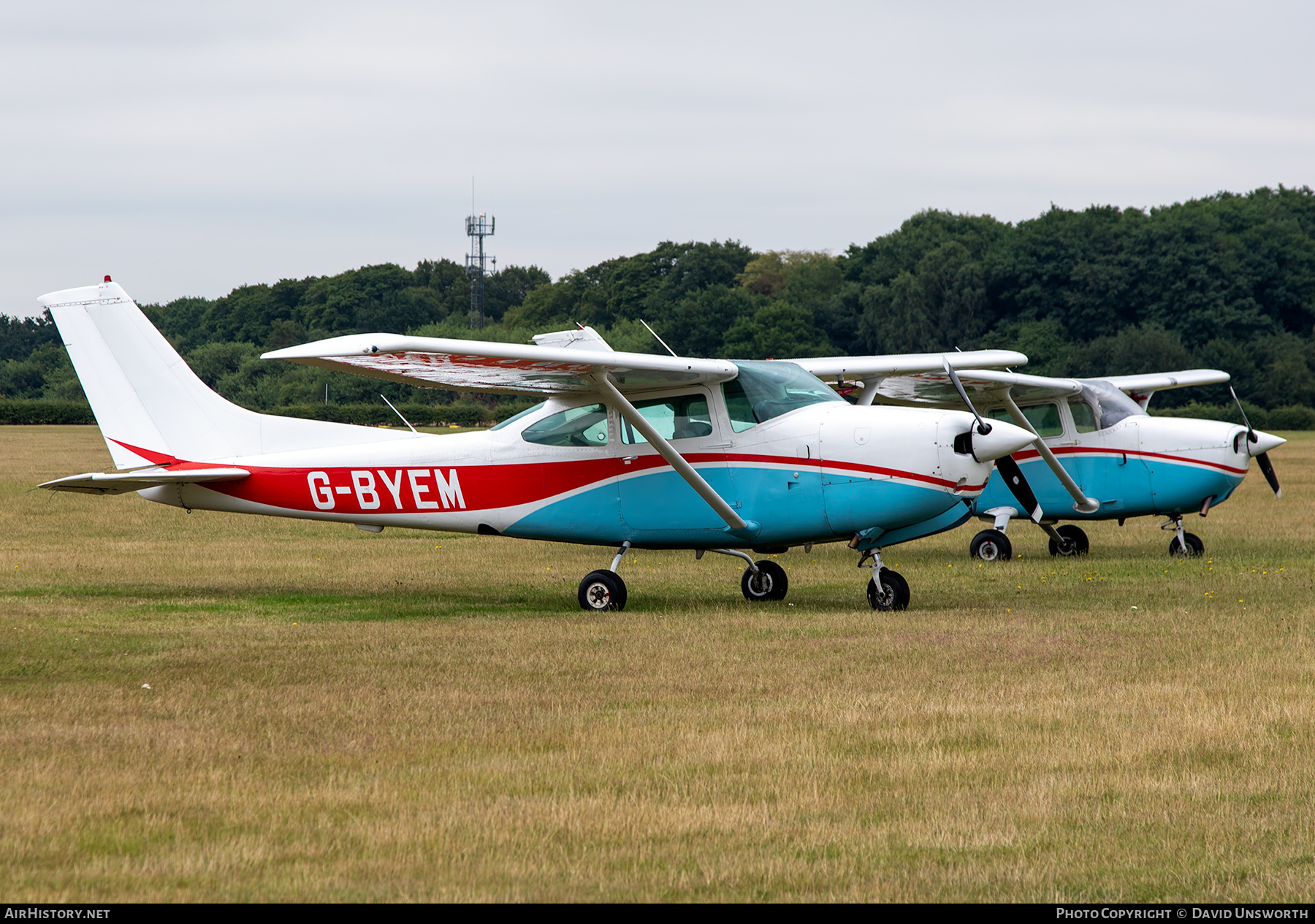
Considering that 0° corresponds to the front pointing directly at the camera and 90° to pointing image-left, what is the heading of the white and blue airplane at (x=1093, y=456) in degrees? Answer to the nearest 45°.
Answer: approximately 270°

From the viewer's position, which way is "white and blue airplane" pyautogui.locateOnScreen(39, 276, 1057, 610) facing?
facing the viewer and to the right of the viewer

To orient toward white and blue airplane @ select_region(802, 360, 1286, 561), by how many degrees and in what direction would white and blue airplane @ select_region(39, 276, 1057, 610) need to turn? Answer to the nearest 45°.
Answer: approximately 90° to its left

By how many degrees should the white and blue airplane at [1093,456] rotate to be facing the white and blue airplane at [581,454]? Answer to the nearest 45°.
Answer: approximately 135° to its right

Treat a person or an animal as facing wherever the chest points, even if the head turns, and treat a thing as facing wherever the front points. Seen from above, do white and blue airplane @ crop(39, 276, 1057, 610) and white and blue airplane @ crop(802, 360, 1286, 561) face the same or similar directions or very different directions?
same or similar directions

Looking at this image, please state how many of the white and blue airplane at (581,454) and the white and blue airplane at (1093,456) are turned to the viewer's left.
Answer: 0
